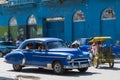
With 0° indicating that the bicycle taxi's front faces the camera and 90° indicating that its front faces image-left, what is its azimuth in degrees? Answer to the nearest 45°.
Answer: approximately 135°

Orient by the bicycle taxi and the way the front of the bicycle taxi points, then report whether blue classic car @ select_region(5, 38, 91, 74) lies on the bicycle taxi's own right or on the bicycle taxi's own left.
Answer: on the bicycle taxi's own left

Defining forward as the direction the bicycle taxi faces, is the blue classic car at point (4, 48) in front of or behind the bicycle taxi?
in front
